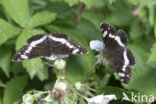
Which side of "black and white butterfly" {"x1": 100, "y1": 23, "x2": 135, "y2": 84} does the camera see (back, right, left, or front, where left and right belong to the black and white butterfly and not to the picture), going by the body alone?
left

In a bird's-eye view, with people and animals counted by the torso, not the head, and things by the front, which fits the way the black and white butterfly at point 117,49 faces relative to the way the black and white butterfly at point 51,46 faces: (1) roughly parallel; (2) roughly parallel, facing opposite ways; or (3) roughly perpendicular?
roughly perpendicular

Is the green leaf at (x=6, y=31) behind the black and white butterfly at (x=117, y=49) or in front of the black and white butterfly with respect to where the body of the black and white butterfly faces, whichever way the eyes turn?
in front

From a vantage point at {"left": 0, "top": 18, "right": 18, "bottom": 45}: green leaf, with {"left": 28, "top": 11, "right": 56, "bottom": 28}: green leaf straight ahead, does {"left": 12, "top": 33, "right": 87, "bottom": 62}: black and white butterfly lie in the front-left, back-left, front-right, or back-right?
front-right
